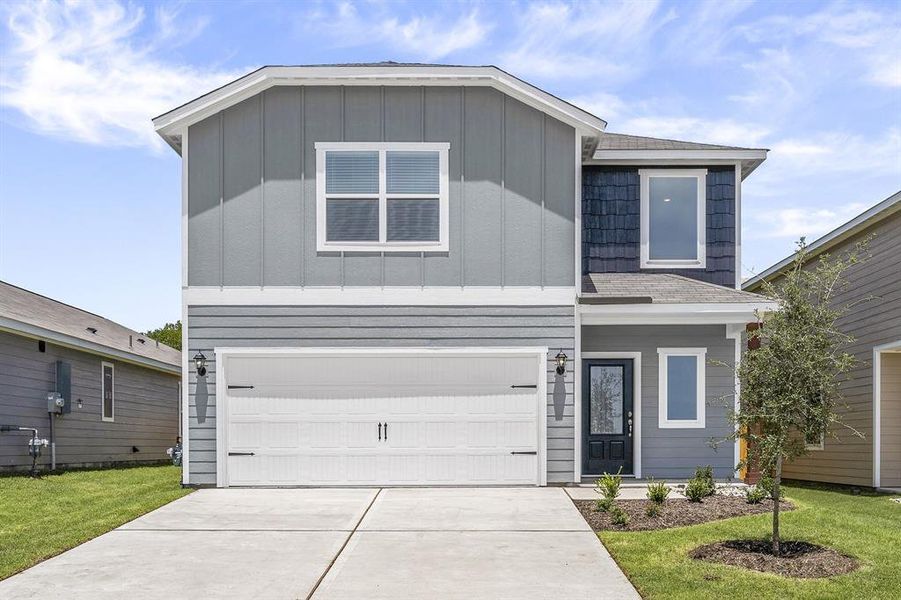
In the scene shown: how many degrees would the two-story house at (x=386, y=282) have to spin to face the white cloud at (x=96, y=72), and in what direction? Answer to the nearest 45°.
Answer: approximately 135° to its right

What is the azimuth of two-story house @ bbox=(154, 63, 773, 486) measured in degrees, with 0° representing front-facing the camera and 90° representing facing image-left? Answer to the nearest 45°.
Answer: approximately 0°
